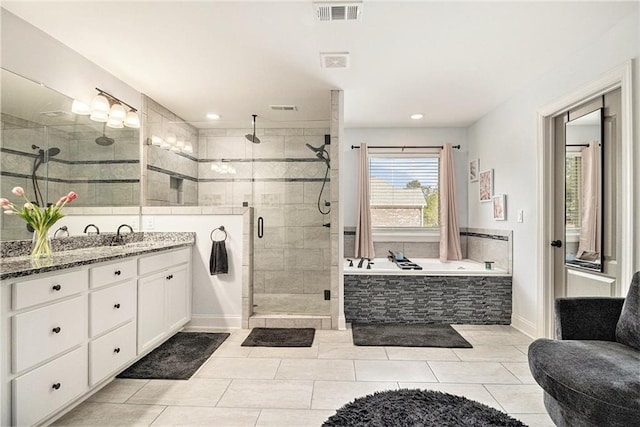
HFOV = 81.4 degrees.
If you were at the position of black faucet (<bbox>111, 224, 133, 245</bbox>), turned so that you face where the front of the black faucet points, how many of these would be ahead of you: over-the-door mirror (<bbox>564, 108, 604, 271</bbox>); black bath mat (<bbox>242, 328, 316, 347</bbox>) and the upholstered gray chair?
3

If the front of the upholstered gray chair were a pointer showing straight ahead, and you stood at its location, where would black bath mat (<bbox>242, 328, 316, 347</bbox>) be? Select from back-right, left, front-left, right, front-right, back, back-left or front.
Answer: front-right

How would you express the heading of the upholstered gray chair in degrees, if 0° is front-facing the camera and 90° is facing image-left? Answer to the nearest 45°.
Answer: approximately 45°

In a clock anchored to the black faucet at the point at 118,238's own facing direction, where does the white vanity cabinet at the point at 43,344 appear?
The white vanity cabinet is roughly at 2 o'clock from the black faucet.

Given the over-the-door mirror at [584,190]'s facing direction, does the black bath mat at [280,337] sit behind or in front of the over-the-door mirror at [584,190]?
in front

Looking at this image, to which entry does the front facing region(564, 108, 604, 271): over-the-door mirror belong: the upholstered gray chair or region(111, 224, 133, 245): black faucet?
the black faucet

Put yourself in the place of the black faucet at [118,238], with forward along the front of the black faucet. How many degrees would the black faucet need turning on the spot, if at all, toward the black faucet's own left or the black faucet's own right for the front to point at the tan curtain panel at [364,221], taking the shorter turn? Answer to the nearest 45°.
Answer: approximately 45° to the black faucet's own left

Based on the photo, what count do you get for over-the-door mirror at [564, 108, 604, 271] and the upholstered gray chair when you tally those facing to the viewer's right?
0

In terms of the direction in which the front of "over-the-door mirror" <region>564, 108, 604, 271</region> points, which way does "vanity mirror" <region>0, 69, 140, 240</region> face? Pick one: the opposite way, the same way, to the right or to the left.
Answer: the opposite way

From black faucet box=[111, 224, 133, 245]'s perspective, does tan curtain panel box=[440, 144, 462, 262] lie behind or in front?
in front

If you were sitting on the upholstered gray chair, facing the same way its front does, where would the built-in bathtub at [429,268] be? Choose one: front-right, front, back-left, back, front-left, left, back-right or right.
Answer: right

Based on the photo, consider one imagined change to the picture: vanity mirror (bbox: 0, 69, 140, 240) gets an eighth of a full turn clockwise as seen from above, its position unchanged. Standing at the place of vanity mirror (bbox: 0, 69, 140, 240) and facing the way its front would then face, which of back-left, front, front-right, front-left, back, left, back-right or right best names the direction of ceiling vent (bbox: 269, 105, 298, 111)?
left

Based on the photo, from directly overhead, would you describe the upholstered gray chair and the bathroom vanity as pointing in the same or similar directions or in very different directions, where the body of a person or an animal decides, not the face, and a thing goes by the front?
very different directions

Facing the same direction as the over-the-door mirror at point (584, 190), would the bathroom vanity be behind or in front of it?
in front

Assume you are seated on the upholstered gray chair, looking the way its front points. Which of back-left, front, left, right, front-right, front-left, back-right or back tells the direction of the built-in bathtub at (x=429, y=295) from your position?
right

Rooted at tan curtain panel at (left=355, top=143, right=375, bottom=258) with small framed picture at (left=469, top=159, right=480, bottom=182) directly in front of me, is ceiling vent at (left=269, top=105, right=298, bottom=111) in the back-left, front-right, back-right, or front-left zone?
back-right
